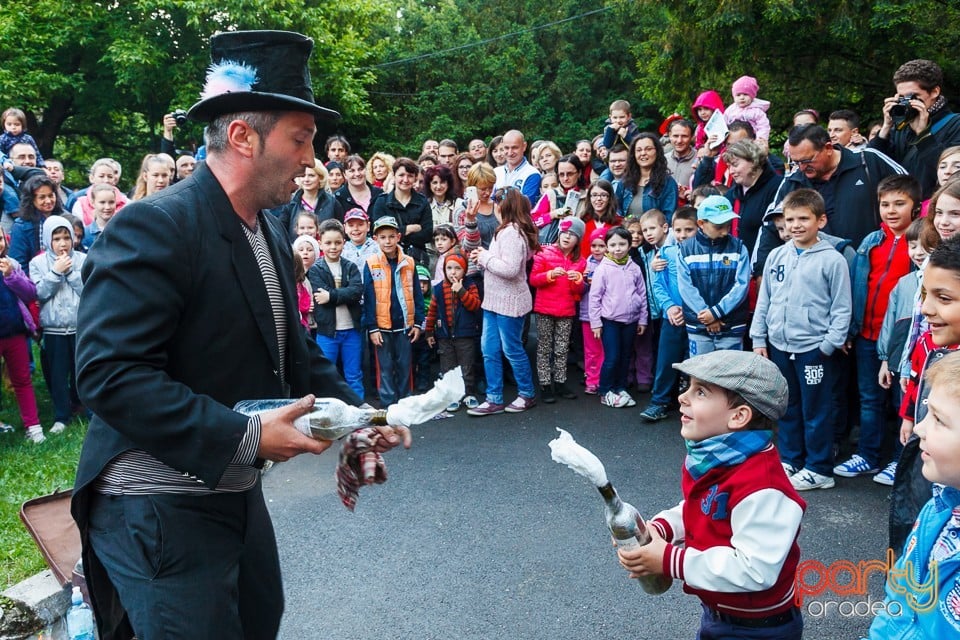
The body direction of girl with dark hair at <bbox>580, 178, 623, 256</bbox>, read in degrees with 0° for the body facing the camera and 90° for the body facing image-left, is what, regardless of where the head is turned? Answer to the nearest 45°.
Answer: approximately 0°

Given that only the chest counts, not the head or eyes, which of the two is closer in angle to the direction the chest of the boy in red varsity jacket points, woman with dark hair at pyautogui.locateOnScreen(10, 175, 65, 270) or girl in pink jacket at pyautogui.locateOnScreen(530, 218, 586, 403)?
the woman with dark hair

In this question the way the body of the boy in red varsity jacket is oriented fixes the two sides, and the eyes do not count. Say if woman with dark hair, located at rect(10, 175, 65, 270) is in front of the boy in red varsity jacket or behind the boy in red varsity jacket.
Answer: in front

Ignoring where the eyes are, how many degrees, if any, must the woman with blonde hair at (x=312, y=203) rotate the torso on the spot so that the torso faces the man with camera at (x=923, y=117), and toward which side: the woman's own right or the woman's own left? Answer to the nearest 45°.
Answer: approximately 45° to the woman's own left

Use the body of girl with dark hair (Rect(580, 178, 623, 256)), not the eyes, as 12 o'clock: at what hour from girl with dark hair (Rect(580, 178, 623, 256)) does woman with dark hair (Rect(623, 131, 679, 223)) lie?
woman with dark hair (Rect(623, 131, 679, 223)) is roughly at 8 o'clock from girl with dark hair (Rect(580, 178, 623, 256)).

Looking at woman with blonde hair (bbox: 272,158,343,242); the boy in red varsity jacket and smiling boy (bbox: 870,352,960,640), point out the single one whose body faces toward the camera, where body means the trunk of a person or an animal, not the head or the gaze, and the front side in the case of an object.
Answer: the woman with blonde hair

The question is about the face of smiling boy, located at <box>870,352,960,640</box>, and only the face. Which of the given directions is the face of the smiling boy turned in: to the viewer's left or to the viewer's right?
to the viewer's left

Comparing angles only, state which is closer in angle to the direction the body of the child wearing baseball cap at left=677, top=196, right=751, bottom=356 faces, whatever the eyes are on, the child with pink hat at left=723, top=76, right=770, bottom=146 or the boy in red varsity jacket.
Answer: the boy in red varsity jacket

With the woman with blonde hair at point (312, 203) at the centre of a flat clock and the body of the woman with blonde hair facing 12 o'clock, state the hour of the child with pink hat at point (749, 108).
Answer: The child with pink hat is roughly at 9 o'clock from the woman with blonde hair.
